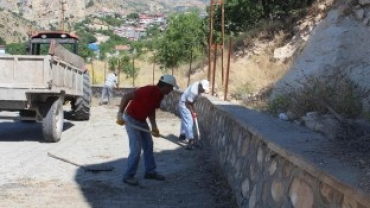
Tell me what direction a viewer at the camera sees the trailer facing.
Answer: facing away from the viewer and to the right of the viewer

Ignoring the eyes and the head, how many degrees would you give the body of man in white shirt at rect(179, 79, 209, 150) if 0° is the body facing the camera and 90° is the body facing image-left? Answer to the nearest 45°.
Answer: approximately 270°

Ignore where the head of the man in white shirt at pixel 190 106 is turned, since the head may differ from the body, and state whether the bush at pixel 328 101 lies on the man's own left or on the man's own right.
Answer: on the man's own right

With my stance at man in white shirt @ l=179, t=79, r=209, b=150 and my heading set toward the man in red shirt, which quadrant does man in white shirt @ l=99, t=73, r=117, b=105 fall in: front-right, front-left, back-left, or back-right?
back-right

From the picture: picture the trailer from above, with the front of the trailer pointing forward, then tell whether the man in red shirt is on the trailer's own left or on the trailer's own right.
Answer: on the trailer's own right

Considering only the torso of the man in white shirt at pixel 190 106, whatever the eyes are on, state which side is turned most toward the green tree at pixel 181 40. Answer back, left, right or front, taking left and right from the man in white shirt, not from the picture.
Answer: left

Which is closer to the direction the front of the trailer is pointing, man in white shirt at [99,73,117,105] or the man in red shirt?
the man in white shirt
